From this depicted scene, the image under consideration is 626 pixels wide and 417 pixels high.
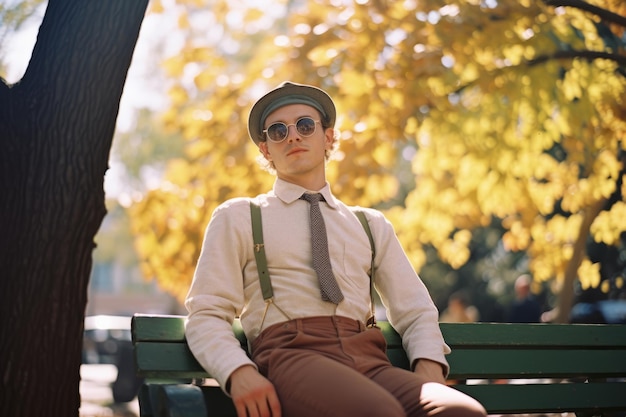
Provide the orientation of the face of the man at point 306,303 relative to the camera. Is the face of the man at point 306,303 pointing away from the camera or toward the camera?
toward the camera

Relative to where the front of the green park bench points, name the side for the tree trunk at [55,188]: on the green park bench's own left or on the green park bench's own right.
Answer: on the green park bench's own right

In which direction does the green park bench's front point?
toward the camera

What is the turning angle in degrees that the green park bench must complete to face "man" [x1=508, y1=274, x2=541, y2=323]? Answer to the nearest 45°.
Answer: approximately 180°

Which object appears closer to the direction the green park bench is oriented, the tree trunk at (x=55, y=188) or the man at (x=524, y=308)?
the tree trunk
